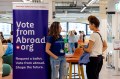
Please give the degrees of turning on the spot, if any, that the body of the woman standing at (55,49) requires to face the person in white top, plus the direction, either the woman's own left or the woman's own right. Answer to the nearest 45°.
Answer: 0° — they already face them

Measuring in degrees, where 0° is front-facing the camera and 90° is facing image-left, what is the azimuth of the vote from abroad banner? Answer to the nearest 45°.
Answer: approximately 0°
